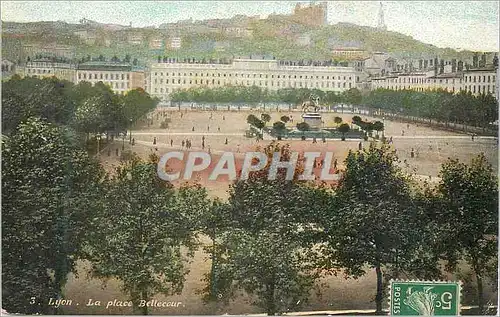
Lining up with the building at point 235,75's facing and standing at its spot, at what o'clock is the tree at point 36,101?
The tree is roughly at 3 o'clock from the building.

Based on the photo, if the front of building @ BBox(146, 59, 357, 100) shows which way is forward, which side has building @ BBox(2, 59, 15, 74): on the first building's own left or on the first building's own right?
on the first building's own right

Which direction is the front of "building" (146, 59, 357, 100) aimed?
toward the camera
